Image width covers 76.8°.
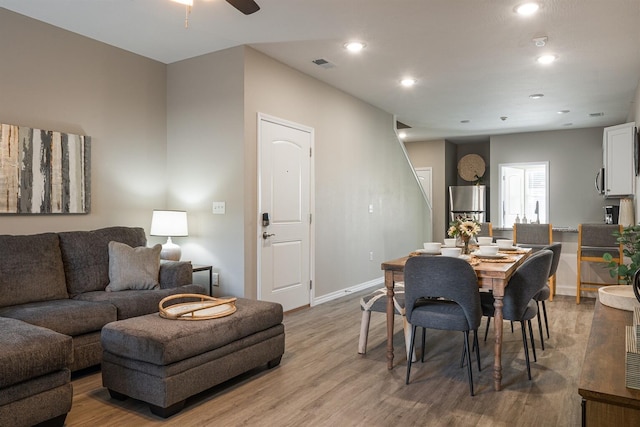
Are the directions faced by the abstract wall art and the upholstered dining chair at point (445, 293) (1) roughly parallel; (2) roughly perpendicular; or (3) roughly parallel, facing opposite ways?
roughly perpendicular

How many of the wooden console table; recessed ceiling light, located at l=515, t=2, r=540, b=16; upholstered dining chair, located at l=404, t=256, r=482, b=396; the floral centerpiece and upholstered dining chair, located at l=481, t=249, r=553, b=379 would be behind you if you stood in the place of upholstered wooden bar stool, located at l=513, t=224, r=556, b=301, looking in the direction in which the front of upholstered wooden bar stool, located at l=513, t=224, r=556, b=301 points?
5

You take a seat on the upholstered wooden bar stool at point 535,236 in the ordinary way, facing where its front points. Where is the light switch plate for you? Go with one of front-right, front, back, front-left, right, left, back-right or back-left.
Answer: back-left

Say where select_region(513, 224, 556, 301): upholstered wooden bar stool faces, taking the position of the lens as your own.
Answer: facing away from the viewer

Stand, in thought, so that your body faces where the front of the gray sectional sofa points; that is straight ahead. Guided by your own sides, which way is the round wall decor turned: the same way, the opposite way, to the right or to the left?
to the right

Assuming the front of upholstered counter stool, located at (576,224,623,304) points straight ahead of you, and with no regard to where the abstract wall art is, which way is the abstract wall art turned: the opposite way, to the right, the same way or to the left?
to the right

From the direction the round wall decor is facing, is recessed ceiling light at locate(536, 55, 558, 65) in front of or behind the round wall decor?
in front

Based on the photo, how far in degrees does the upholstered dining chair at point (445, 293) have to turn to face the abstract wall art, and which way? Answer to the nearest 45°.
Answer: approximately 90° to its left

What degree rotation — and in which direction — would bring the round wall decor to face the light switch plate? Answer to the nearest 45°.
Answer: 0° — it already faces it

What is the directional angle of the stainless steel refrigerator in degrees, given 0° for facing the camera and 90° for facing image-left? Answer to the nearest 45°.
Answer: approximately 0°

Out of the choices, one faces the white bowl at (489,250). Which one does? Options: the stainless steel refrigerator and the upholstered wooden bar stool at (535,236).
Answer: the stainless steel refrigerator

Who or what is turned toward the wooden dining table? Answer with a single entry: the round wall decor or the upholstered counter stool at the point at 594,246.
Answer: the round wall decor

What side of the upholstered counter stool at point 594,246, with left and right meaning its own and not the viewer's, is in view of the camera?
back

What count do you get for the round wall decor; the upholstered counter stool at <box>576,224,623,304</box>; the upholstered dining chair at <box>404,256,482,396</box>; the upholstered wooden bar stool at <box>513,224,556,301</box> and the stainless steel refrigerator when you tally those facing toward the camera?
2

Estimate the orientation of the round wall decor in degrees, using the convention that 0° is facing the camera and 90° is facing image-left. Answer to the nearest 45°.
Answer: approximately 0°
